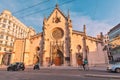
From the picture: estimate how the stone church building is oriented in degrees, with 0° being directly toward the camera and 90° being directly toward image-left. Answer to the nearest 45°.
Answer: approximately 0°

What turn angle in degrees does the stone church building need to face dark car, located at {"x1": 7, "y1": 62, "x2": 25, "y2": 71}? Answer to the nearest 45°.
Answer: approximately 45° to its right
